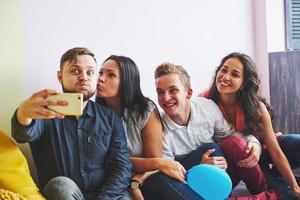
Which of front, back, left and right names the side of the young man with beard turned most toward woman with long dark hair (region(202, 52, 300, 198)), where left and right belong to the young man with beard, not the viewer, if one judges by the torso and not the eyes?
left
